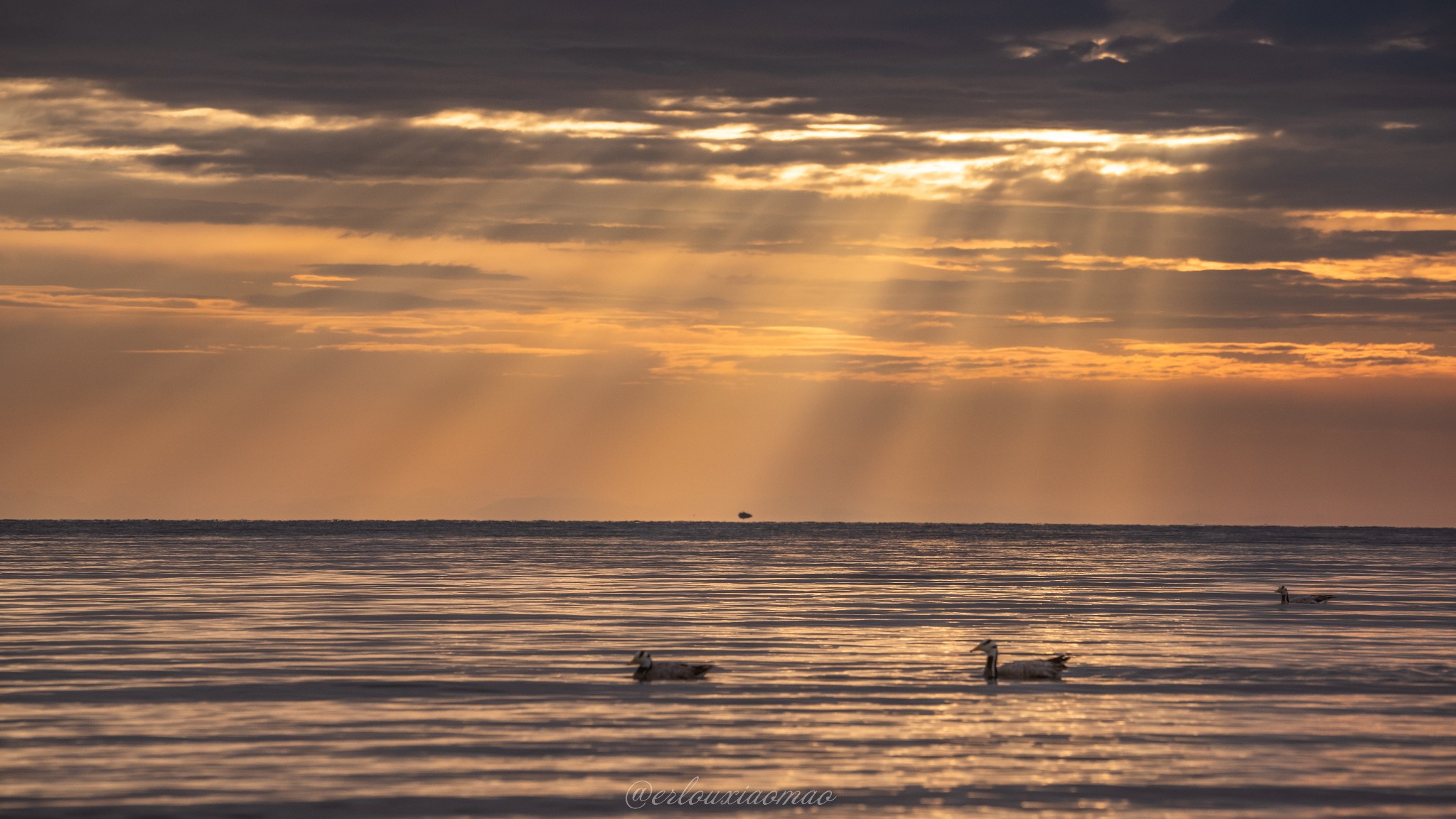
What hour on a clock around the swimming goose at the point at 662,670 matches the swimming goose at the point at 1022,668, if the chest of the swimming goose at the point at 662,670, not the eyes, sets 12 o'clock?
the swimming goose at the point at 1022,668 is roughly at 6 o'clock from the swimming goose at the point at 662,670.

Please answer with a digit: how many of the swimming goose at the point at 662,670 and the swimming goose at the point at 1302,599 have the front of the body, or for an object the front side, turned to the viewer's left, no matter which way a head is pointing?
2

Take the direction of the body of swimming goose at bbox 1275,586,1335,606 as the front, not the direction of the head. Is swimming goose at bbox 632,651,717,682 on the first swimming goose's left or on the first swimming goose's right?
on the first swimming goose's left

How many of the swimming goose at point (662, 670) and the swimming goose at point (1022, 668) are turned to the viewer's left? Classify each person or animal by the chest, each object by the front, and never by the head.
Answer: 2

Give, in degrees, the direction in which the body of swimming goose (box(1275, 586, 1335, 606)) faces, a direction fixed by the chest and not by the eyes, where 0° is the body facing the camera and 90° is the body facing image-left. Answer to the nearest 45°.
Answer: approximately 90°

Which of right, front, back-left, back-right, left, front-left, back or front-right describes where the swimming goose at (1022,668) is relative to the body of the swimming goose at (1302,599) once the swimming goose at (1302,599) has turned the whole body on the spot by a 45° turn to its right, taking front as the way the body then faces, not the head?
back-left

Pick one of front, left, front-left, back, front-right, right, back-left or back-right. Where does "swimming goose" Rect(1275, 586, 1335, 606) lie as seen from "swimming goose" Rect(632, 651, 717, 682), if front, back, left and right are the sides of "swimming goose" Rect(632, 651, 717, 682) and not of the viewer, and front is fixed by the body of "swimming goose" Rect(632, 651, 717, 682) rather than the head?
back-right

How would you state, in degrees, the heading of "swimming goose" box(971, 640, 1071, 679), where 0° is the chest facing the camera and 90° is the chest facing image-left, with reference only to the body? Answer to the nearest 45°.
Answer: approximately 90°

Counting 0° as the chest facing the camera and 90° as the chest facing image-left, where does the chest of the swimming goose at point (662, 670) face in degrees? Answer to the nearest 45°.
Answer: approximately 90°
